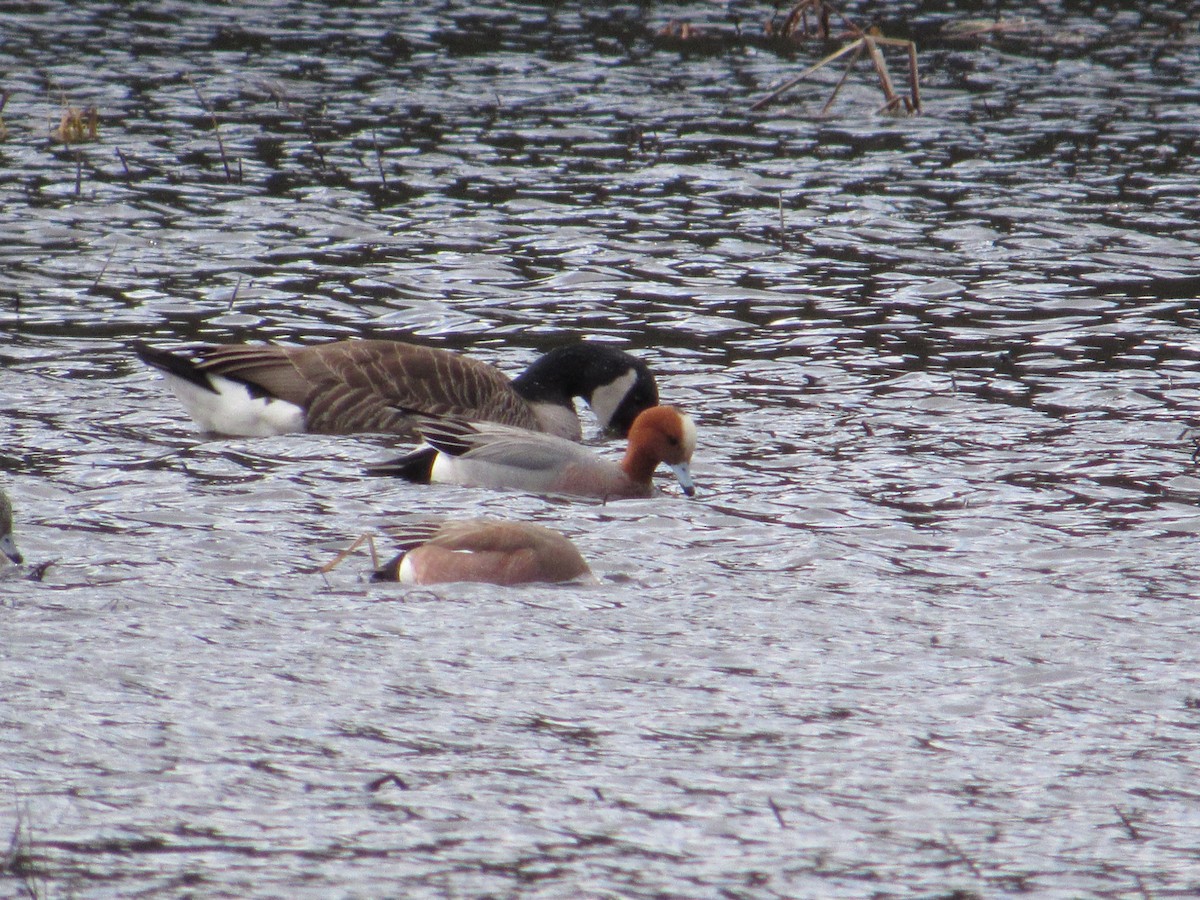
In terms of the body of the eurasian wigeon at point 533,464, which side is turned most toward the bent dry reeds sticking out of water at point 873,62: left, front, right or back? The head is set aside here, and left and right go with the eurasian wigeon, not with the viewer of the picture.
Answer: left

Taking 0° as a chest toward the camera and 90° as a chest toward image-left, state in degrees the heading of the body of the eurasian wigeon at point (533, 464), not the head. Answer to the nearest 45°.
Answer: approximately 270°

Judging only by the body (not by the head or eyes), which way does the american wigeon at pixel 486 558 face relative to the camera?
to the viewer's right

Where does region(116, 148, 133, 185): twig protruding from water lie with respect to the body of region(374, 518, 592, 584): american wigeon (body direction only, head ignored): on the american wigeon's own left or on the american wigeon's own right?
on the american wigeon's own left

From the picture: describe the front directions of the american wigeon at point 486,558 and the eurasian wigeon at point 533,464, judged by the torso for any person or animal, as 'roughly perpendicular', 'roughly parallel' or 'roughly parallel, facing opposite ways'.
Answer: roughly parallel

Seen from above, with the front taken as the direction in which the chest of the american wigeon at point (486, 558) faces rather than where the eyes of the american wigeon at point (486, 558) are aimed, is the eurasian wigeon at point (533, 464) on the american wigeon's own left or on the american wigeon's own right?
on the american wigeon's own left

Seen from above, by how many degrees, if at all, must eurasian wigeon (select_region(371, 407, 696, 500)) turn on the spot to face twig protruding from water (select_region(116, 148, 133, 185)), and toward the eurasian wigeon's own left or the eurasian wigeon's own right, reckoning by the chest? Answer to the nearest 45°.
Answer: approximately 135° to the eurasian wigeon's own left

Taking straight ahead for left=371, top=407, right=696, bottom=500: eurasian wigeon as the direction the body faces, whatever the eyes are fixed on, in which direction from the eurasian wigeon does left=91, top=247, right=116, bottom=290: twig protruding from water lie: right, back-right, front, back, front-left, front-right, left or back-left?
back-left

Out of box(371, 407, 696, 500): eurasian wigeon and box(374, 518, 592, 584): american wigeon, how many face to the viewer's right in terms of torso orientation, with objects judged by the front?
2
